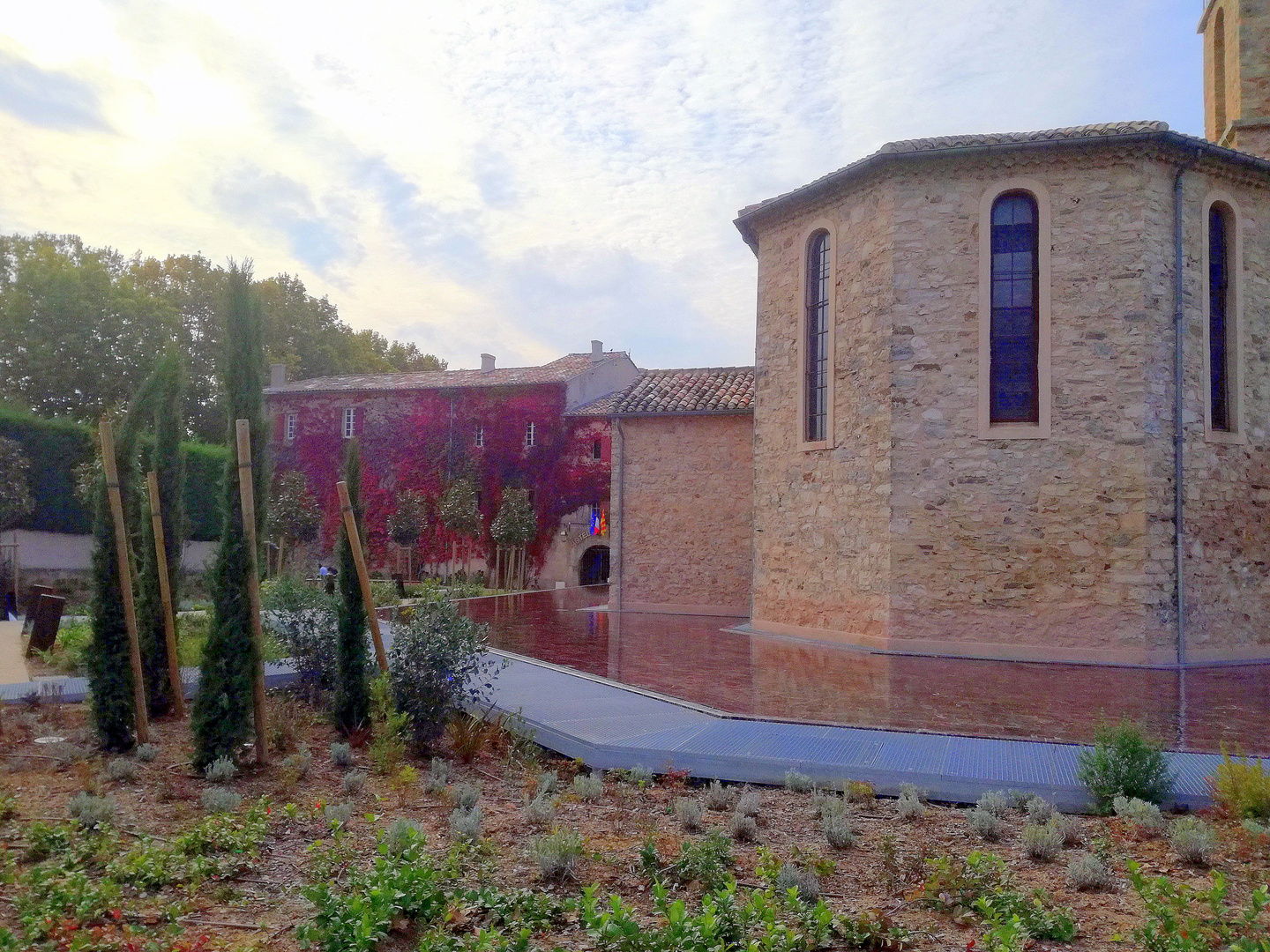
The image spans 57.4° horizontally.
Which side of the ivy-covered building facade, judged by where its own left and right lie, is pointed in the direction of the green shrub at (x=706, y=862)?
front

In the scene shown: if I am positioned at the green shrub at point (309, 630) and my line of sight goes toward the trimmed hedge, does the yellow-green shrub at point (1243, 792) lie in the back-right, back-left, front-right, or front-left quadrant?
back-right

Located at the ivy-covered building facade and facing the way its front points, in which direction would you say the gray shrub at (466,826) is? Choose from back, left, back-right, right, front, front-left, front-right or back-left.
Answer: front

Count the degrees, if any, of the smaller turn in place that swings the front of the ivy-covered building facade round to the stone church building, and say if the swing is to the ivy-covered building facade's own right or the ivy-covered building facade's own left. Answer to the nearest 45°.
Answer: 0° — it already faces it

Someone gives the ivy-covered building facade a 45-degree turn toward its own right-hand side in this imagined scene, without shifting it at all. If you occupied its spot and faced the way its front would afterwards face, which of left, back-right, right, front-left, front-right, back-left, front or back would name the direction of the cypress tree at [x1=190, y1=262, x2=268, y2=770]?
front-left

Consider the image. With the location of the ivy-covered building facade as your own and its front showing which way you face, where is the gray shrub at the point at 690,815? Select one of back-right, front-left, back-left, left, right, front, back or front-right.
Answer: front

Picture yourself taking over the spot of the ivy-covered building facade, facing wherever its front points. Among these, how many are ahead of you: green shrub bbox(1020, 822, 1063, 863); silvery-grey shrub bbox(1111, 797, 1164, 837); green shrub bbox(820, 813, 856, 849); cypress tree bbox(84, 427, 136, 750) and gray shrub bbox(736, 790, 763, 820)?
5

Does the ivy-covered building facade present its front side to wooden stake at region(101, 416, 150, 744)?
yes

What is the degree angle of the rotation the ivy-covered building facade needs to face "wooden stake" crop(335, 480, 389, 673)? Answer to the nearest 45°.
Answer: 0° — it already faces it

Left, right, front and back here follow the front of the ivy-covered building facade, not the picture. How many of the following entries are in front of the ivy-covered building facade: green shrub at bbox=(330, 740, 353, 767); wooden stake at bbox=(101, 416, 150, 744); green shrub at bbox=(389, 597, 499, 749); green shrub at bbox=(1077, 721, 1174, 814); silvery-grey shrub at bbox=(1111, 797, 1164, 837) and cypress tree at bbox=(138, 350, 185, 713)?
6

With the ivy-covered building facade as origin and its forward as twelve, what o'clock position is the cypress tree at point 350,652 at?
The cypress tree is roughly at 12 o'clock from the ivy-covered building facade.

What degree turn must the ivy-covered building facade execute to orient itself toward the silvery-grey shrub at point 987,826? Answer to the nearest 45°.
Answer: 0° — it already faces it

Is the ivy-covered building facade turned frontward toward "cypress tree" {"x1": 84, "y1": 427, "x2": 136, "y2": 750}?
yes

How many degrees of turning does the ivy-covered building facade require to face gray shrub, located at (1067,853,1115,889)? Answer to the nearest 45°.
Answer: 0° — it already faces it

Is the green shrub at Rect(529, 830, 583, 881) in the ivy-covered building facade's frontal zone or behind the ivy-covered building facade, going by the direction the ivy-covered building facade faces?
frontal zone

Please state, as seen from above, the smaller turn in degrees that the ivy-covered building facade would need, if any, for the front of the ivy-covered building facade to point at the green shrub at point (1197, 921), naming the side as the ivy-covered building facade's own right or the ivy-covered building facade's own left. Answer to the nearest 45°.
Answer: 0° — it already faces it

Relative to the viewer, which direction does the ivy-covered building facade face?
toward the camera

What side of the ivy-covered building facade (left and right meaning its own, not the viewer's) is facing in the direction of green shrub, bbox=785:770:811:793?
front

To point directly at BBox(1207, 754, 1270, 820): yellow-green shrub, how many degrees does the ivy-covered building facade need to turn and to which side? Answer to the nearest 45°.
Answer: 0° — it already faces it

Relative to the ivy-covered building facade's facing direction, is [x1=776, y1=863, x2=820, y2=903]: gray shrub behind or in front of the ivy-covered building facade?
in front

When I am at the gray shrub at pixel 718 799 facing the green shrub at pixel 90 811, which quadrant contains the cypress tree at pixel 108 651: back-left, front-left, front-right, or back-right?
front-right

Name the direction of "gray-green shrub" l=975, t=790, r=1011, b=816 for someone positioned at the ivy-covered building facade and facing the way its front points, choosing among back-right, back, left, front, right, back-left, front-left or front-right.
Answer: front
